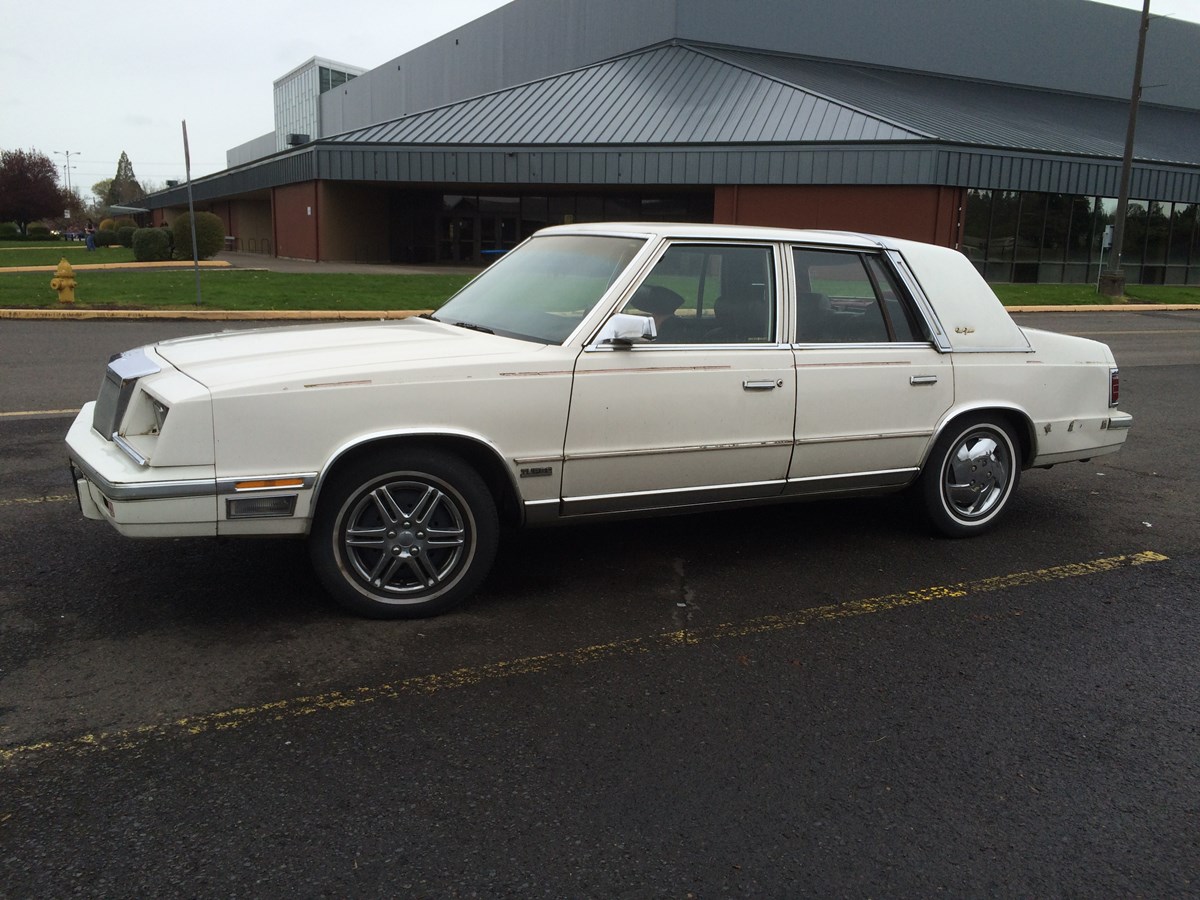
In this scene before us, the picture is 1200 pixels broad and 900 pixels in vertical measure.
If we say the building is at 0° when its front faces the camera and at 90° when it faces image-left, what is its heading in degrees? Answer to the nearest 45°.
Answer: approximately 0°

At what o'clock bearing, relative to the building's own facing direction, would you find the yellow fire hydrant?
The yellow fire hydrant is roughly at 1 o'clock from the building.

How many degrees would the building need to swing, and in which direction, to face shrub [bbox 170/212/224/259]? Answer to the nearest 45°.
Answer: approximately 90° to its right

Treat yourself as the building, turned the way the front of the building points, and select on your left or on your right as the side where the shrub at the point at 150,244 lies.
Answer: on your right

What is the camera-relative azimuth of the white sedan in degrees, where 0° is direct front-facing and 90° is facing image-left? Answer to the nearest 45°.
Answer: approximately 45°

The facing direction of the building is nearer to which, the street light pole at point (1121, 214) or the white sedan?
the white sedan

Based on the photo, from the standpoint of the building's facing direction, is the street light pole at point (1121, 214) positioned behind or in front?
in front

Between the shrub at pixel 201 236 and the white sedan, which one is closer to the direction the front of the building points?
the white sedan
